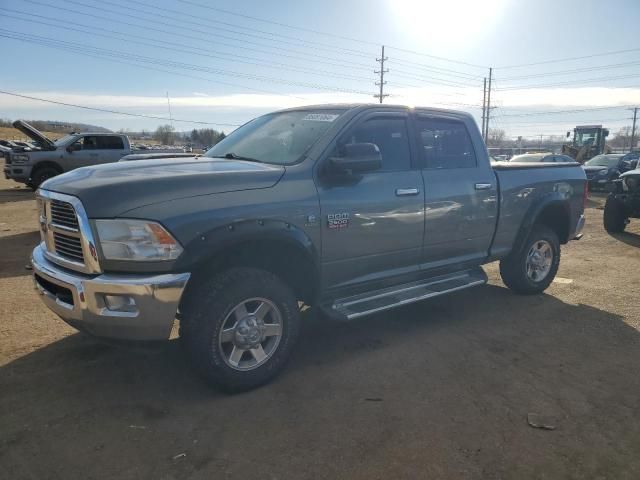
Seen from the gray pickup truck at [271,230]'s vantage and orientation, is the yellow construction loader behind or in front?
behind

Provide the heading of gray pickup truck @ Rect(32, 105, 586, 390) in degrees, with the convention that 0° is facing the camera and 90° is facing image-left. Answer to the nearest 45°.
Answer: approximately 45°

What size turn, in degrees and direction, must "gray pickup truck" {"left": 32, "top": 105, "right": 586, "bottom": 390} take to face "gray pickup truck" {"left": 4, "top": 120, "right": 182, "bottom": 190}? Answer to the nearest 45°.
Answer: approximately 90° to its right
